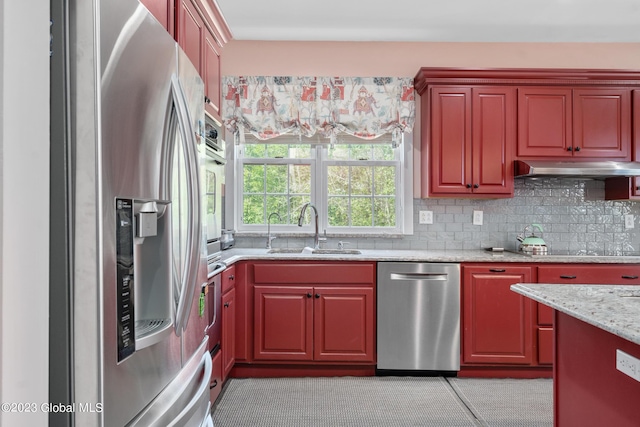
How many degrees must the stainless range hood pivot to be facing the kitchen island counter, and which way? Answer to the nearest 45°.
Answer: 0° — it already faces it

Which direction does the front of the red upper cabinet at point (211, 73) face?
to the viewer's right

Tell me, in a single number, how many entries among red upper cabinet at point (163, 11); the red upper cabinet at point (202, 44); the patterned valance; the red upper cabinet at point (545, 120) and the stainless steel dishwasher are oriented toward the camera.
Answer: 3

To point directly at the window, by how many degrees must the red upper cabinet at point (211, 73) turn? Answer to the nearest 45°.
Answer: approximately 45° to its left

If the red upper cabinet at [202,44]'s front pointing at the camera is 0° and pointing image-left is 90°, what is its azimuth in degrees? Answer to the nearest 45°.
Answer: approximately 270°

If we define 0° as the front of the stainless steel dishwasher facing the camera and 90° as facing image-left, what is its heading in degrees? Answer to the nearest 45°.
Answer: approximately 0°

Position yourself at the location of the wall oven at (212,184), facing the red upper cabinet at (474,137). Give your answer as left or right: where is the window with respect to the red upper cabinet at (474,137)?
left
